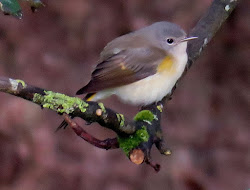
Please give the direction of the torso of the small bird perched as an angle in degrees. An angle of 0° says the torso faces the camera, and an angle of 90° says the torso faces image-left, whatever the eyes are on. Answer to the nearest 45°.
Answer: approximately 270°
